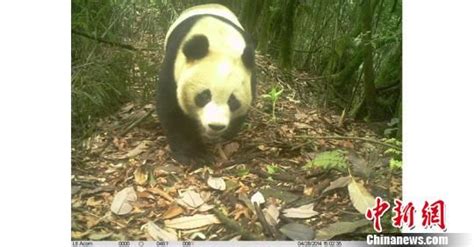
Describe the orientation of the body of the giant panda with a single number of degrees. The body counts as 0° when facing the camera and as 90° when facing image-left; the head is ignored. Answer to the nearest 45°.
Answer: approximately 0°
